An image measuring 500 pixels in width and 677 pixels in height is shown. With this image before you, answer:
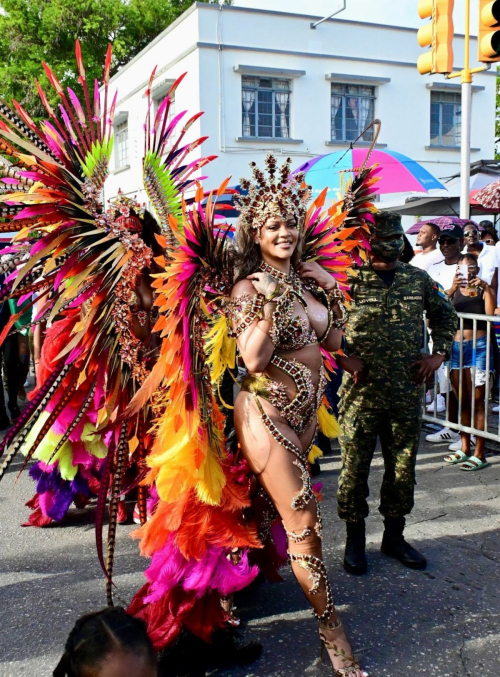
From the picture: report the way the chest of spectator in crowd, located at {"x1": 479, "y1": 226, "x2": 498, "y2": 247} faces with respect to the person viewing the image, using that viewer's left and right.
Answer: facing the viewer and to the left of the viewer

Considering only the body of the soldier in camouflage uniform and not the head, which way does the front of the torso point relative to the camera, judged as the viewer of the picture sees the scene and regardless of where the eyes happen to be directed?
toward the camera

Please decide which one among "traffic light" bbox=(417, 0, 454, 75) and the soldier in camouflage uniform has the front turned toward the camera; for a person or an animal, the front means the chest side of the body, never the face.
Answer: the soldier in camouflage uniform

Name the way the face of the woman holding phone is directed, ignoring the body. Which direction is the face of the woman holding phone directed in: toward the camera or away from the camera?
toward the camera

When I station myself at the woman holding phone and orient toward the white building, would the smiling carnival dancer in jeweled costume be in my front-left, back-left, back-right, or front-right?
back-left
